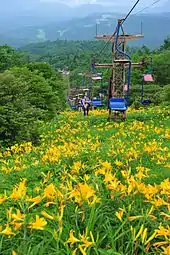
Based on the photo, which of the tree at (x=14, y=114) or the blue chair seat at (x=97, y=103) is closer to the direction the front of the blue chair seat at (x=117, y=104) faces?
the tree

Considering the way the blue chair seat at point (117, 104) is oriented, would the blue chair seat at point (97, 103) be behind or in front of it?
behind

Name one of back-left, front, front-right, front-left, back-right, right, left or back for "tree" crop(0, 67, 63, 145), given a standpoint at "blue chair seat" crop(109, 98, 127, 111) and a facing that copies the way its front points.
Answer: front-right

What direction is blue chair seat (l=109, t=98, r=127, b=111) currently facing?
toward the camera
